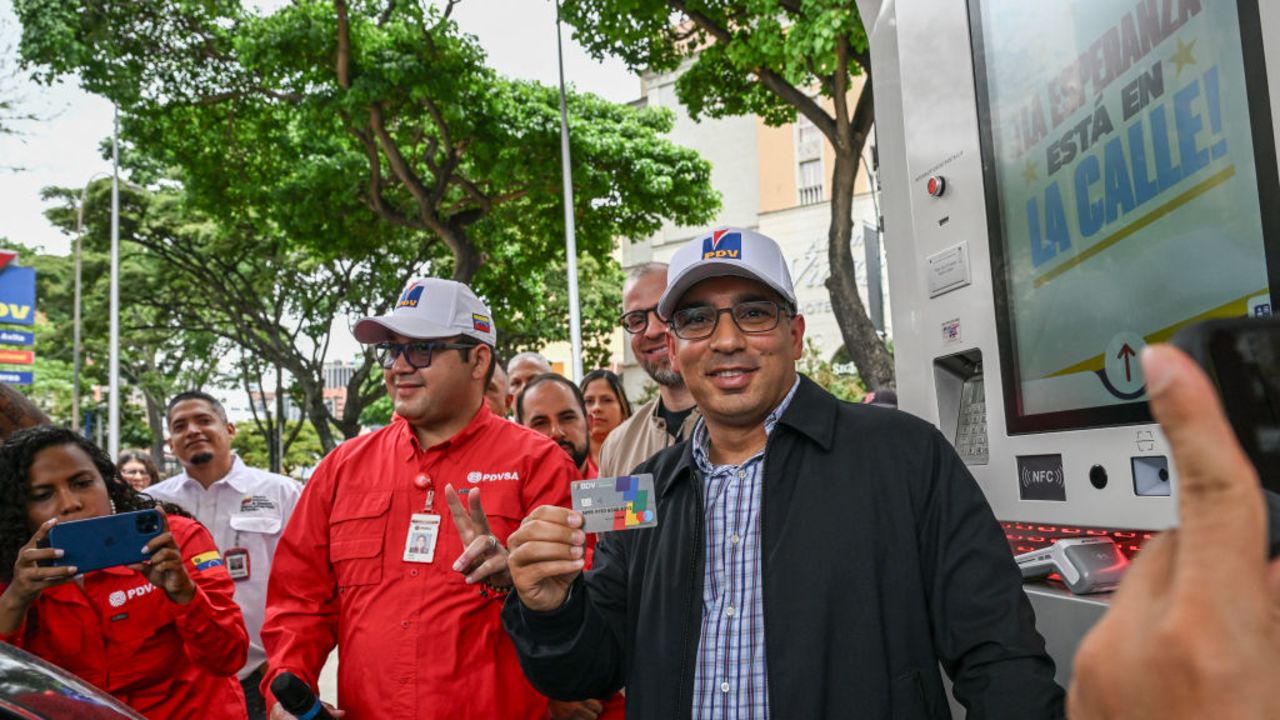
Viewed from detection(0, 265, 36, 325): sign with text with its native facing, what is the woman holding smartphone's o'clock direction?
The woman holding smartphone is roughly at 12 o'clock from the sign with text.

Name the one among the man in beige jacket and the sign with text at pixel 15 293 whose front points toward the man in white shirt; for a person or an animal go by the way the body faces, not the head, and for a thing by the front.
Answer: the sign with text

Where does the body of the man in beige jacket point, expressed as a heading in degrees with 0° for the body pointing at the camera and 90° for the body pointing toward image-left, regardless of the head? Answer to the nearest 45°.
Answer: approximately 0°

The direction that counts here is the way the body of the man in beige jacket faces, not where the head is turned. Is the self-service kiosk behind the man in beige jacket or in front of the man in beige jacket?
in front

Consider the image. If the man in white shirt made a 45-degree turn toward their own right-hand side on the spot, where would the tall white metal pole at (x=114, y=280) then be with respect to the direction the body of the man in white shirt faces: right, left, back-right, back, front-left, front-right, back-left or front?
back-right

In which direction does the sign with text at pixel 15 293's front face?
toward the camera

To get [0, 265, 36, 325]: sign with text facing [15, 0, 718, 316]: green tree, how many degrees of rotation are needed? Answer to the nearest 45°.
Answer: approximately 45° to its left

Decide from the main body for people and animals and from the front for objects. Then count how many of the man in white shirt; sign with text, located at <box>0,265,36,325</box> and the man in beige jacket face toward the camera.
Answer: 3
